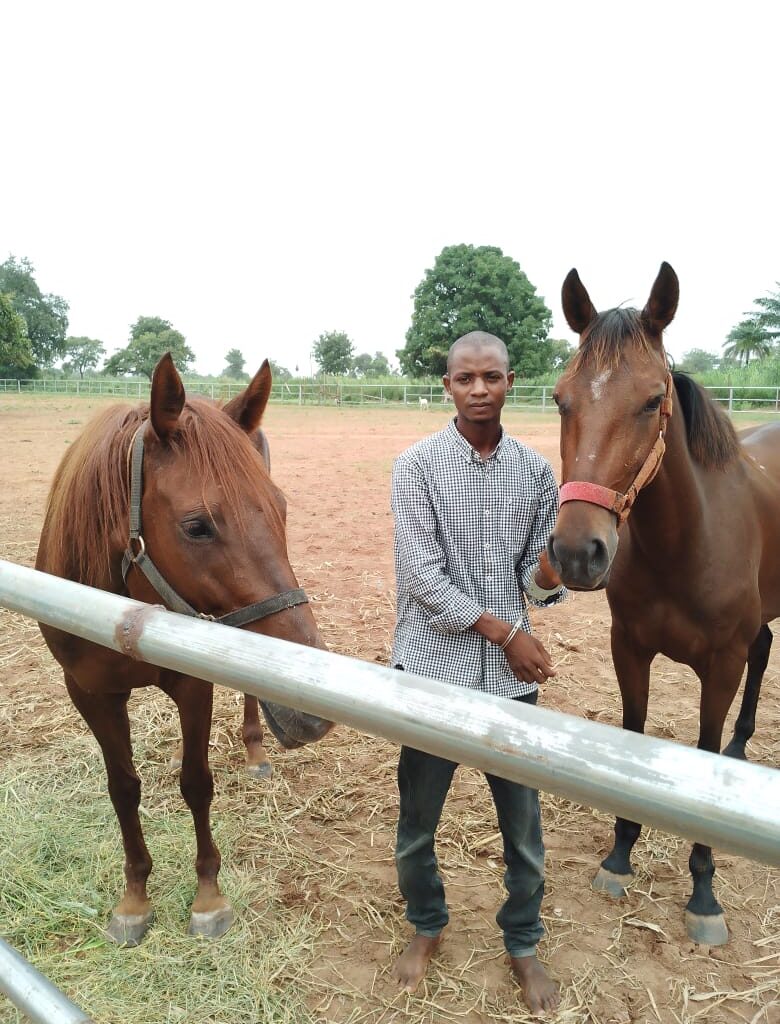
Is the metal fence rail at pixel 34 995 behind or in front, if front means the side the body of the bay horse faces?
in front

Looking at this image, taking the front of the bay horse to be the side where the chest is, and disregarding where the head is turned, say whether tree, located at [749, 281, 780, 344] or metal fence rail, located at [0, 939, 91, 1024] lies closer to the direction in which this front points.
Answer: the metal fence rail

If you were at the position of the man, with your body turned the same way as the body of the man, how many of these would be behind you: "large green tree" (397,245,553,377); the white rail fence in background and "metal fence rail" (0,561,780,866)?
2

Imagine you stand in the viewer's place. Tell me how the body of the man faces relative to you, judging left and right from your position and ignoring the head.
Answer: facing the viewer

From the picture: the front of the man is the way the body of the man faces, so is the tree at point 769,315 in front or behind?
behind

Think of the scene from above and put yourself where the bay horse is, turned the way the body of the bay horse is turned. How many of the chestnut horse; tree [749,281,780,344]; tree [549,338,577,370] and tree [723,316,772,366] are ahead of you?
1

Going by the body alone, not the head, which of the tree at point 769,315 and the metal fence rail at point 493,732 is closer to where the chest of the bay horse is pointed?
the metal fence rail

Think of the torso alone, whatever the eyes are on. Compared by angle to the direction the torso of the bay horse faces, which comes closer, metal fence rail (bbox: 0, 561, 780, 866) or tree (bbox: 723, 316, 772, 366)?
the metal fence rail

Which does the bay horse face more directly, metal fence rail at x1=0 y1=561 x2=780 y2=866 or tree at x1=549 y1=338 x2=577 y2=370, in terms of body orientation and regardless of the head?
the metal fence rail

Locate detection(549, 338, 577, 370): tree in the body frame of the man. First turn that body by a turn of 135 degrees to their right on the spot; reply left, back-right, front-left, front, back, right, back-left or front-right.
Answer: front-right

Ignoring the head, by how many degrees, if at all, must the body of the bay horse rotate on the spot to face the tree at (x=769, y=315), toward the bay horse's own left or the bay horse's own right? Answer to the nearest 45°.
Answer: approximately 135° to the bay horse's own right

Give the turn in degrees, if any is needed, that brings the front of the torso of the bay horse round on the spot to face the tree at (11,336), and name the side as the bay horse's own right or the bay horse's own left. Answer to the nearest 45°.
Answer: approximately 90° to the bay horse's own right

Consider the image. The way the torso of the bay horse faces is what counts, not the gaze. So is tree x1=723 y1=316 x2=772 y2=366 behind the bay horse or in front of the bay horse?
behind

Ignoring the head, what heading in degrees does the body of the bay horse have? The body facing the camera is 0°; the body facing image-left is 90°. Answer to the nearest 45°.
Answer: approximately 45°

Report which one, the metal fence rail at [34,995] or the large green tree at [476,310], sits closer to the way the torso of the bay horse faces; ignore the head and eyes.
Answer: the metal fence rail

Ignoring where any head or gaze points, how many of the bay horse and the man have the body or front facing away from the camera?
0

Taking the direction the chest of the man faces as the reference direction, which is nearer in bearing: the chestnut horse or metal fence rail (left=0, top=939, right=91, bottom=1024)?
the metal fence rail
